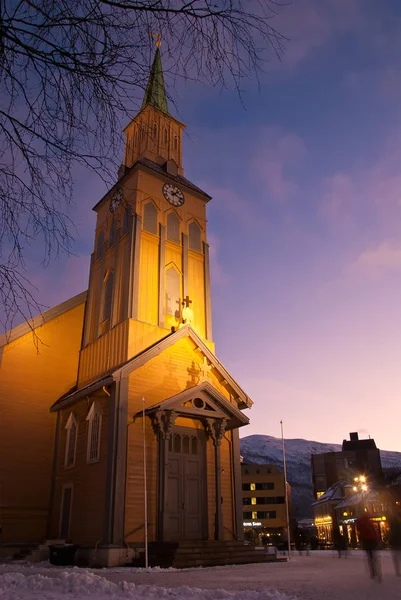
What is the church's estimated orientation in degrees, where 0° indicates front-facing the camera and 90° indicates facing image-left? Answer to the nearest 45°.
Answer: approximately 315°

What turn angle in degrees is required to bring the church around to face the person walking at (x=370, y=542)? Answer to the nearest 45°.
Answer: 0° — it already faces them
